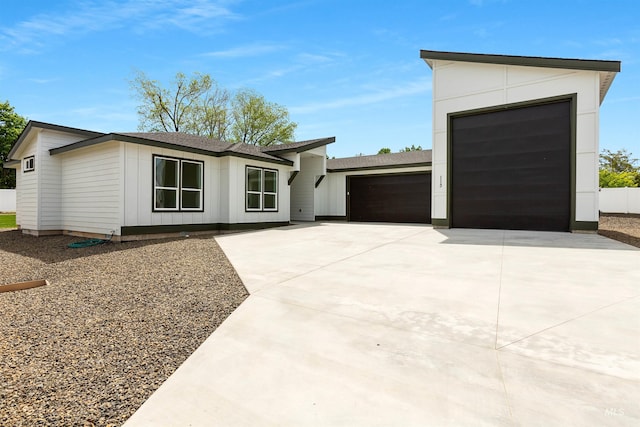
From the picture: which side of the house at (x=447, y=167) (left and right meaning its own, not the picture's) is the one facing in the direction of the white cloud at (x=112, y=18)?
right

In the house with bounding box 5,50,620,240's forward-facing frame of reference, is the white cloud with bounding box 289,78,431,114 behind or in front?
behind

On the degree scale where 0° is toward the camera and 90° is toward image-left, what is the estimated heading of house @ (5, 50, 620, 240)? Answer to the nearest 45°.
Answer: approximately 0°

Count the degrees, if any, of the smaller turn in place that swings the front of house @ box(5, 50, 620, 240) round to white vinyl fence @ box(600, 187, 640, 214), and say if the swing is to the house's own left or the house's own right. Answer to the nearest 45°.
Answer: approximately 135° to the house's own left

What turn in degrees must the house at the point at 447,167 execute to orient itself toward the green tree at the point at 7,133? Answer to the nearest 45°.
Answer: approximately 135° to its right

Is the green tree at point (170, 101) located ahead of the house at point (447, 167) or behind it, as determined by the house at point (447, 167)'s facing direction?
behind

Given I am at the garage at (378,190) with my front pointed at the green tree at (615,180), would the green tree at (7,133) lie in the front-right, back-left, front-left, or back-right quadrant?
back-left

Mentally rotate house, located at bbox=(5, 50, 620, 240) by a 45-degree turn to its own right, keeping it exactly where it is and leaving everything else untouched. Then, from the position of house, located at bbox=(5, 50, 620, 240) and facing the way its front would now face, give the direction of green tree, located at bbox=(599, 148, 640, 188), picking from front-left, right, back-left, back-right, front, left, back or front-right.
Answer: back
